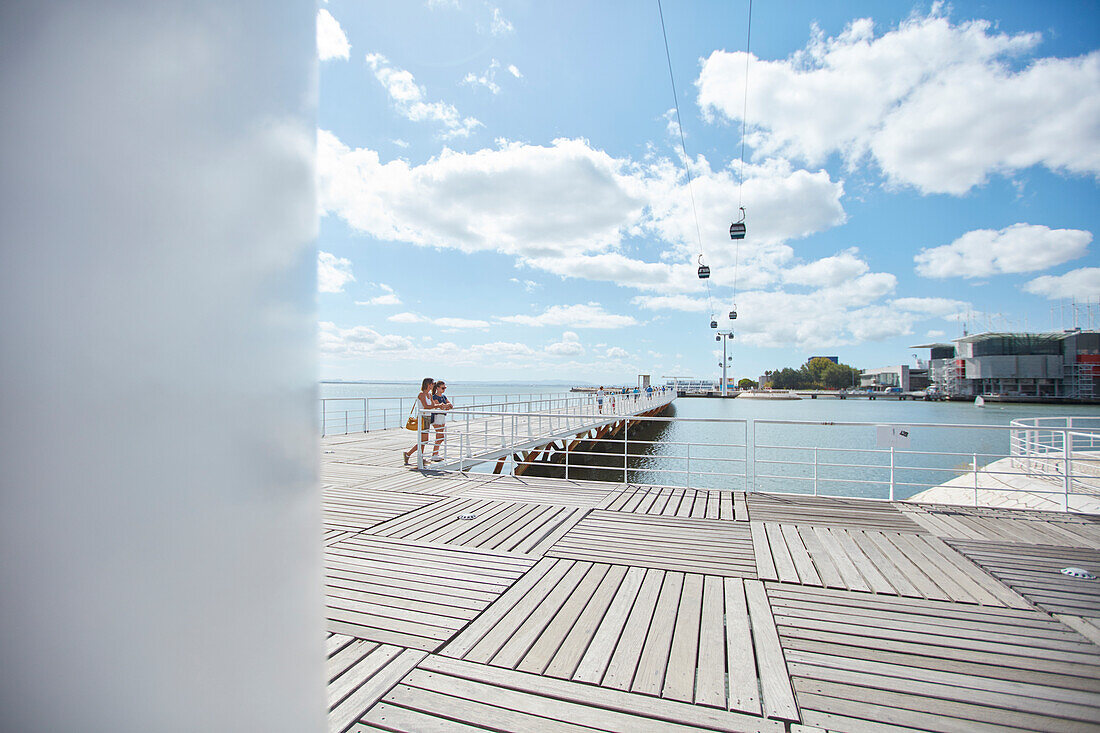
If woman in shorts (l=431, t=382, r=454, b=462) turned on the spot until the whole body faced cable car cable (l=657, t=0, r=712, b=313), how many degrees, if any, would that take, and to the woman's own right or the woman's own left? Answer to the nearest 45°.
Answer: approximately 90° to the woman's own left

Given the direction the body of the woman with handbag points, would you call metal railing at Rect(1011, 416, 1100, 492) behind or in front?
in front

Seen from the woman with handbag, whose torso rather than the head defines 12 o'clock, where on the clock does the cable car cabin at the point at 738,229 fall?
The cable car cabin is roughly at 11 o'clock from the woman with handbag.

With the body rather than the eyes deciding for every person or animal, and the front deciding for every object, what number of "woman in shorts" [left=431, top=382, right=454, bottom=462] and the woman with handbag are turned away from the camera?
0

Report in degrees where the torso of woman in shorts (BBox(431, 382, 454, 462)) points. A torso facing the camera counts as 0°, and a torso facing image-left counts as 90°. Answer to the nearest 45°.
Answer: approximately 315°

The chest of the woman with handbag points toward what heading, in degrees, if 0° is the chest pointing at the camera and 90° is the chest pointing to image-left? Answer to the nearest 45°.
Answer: approximately 270°
